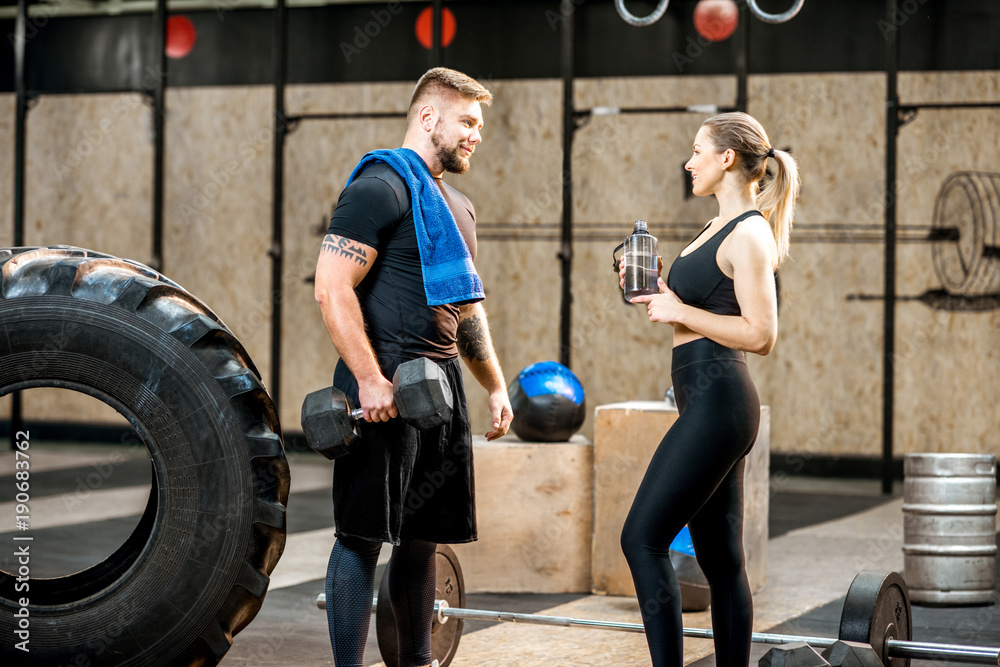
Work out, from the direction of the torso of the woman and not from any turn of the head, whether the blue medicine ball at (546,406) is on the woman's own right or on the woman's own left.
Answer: on the woman's own right

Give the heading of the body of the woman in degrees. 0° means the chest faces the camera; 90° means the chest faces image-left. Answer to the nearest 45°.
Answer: approximately 90°

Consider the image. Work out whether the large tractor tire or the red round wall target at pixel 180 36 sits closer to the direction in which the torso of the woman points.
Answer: the large tractor tire

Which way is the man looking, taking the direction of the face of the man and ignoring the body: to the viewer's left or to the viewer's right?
to the viewer's right

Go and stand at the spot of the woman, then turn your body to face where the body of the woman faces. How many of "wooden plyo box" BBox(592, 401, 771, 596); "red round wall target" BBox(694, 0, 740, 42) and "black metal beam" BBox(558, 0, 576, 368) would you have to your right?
3

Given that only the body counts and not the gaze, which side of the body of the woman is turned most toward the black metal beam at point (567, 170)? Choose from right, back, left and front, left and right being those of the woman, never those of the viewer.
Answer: right

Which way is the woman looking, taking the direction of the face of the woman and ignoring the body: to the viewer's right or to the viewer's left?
to the viewer's left

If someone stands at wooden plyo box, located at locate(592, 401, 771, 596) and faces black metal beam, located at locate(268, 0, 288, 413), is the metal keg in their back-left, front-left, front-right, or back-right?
back-right

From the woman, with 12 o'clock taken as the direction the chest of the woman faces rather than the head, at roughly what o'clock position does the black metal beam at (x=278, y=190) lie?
The black metal beam is roughly at 2 o'clock from the woman.

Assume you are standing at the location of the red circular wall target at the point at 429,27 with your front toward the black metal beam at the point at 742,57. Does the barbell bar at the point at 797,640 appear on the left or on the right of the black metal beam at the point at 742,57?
right

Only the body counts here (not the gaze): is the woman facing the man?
yes

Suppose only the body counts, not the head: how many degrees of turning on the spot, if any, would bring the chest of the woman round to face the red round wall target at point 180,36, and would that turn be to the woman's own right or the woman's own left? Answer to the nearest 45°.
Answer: approximately 45° to the woman's own right

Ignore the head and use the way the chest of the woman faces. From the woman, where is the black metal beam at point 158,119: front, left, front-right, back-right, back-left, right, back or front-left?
front-right
